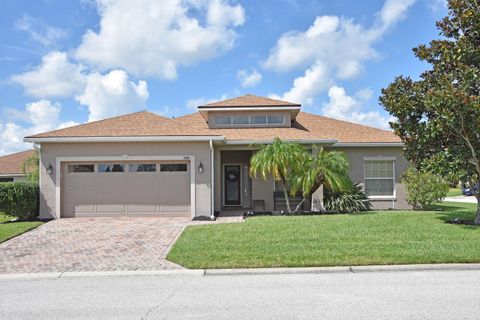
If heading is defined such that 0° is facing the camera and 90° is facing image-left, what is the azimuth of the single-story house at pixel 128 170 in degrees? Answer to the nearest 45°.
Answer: approximately 0°

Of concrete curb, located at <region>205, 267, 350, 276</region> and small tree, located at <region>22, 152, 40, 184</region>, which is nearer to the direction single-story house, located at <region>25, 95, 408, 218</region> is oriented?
the concrete curb

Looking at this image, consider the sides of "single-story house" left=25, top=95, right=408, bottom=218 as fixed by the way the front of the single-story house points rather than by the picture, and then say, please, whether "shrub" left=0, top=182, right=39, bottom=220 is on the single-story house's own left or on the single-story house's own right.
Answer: on the single-story house's own right

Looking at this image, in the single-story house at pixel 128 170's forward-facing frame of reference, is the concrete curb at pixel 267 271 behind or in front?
in front

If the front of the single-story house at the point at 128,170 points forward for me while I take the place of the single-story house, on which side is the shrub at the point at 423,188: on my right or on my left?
on my left

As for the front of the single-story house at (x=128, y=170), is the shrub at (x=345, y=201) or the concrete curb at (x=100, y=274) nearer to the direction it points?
the concrete curb

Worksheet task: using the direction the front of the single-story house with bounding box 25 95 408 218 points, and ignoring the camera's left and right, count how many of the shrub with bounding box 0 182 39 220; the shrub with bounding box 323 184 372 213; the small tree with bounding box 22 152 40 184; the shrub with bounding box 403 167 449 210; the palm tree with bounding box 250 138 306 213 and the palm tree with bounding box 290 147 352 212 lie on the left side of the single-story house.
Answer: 4

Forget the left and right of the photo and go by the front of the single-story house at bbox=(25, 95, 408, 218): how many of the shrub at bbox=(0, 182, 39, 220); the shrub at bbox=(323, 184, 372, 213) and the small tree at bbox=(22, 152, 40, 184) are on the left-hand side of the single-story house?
1

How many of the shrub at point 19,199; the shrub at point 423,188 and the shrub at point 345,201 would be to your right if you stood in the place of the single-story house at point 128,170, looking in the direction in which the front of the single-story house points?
1

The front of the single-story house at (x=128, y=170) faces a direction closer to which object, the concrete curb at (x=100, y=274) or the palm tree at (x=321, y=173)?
the concrete curb

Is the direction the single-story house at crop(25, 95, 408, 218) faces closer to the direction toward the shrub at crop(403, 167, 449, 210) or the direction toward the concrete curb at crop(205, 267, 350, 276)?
the concrete curb

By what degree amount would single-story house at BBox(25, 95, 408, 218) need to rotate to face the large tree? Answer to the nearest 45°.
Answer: approximately 45° to its left

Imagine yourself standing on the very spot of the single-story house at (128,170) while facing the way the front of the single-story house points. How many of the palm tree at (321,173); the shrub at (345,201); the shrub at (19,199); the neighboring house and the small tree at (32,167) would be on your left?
2

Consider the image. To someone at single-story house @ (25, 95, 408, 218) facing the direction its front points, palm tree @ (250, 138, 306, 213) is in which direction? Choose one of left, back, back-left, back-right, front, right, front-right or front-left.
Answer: left
